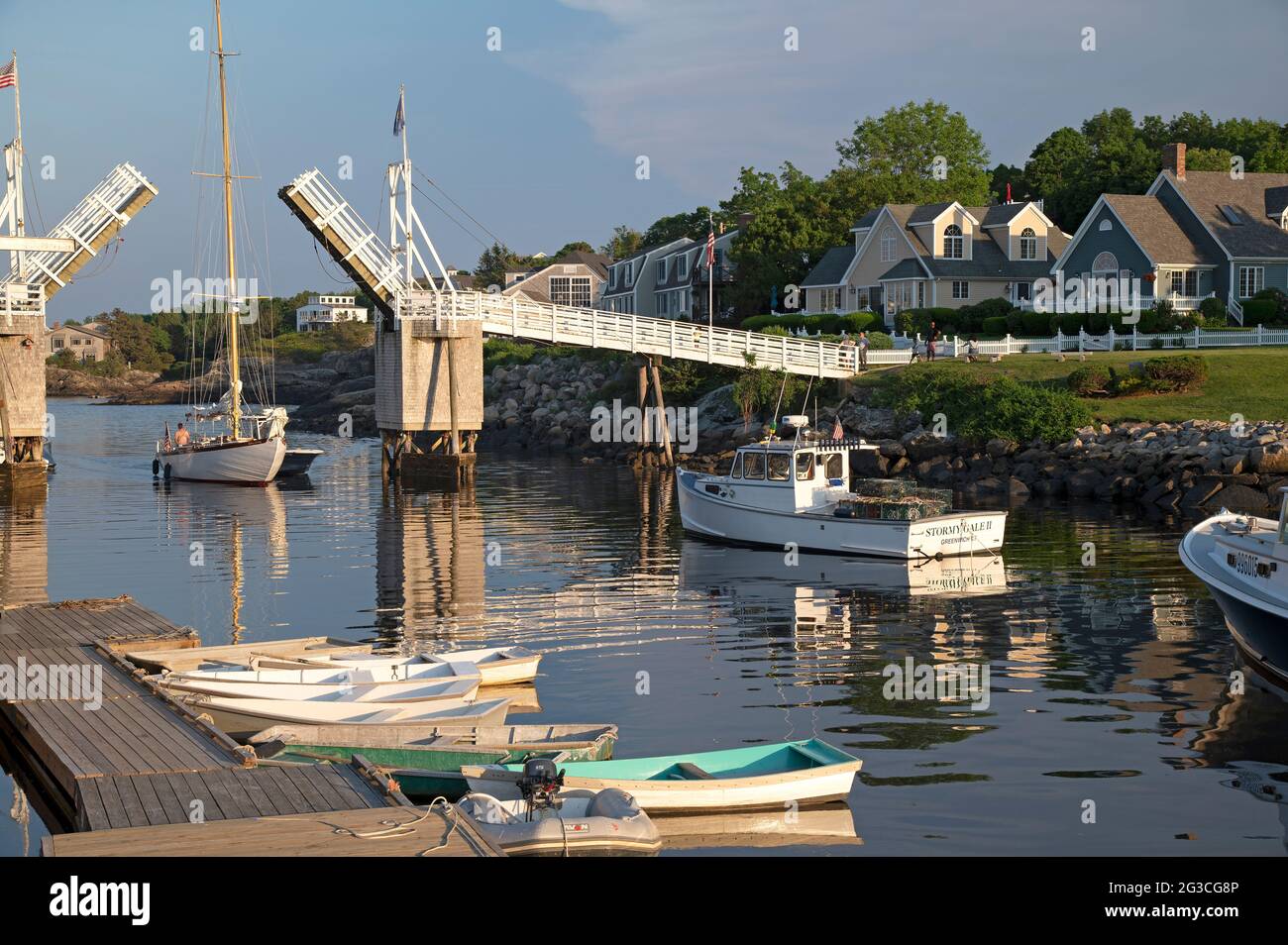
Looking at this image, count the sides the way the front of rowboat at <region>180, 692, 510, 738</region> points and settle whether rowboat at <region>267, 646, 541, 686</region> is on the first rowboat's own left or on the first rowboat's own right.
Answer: on the first rowboat's own right

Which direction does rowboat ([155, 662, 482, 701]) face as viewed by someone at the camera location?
facing to the left of the viewer

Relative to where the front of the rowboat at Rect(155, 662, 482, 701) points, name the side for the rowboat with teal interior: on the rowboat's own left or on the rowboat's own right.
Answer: on the rowboat's own left

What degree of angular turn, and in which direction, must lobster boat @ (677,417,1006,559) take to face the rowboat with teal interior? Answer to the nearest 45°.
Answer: approximately 135° to its left

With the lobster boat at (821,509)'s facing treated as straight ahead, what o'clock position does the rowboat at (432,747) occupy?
The rowboat is roughly at 8 o'clock from the lobster boat.

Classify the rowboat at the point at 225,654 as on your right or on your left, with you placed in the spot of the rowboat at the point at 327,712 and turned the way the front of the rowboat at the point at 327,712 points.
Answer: on your right

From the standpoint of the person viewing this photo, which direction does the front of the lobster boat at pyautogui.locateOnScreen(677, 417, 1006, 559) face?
facing away from the viewer and to the left of the viewer

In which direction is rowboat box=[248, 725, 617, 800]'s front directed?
to the viewer's left
